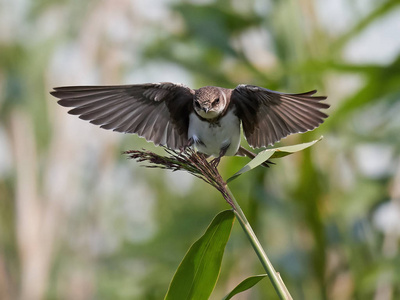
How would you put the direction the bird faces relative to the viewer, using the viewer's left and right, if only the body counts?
facing the viewer
